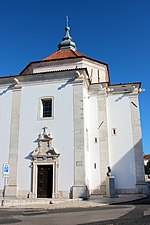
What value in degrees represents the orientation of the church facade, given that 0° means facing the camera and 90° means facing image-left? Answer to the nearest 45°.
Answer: approximately 0°
